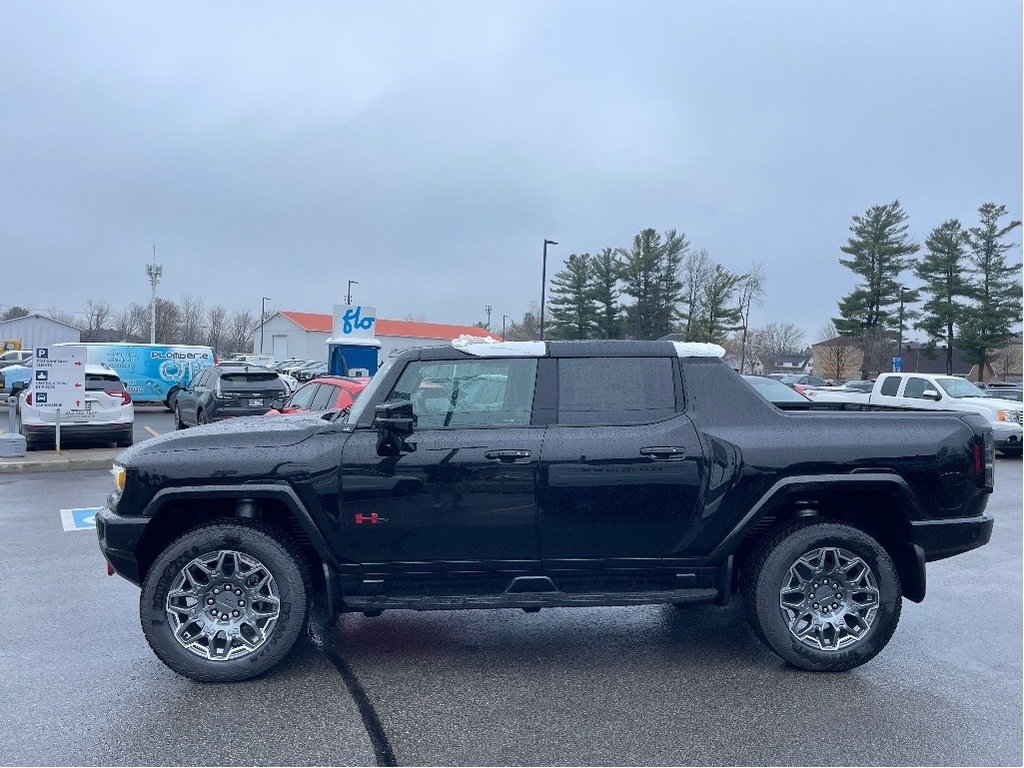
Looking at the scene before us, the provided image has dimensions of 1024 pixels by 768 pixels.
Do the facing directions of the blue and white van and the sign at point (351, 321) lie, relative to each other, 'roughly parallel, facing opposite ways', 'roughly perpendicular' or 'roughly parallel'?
roughly perpendicular

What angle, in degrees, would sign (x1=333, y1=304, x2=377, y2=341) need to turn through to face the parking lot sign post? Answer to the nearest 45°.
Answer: approximately 45° to its right

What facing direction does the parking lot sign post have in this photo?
toward the camera

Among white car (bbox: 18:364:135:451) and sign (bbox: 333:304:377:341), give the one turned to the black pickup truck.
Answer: the sign

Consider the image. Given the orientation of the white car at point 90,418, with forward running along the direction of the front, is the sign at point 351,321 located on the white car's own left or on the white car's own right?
on the white car's own right

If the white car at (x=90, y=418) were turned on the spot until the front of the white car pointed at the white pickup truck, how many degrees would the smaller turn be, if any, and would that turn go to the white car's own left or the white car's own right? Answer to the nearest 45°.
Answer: approximately 90° to the white car's own right

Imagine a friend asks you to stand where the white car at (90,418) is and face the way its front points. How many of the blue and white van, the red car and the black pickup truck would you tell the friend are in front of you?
1

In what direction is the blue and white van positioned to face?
to the viewer's left

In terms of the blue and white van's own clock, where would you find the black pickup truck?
The black pickup truck is roughly at 9 o'clock from the blue and white van.

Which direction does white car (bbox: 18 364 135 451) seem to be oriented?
away from the camera

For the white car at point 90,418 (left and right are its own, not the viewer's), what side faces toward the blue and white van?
front

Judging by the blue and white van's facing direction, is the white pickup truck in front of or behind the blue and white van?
behind

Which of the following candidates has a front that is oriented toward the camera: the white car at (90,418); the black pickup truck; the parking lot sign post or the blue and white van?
the parking lot sign post

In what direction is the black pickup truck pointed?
to the viewer's left

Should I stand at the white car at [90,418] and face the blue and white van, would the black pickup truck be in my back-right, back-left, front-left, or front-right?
back-right
